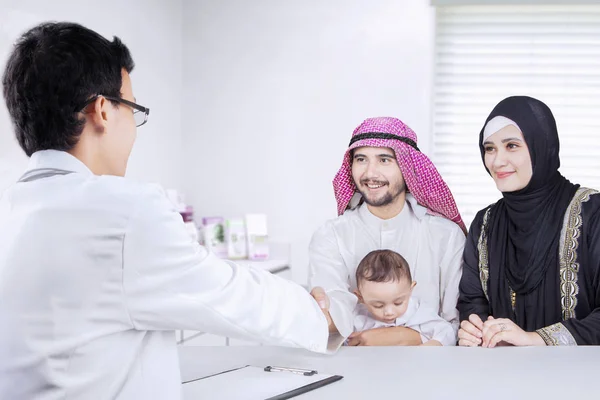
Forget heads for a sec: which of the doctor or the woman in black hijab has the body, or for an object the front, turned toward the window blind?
the doctor

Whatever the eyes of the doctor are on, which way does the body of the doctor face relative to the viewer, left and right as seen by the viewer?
facing away from the viewer and to the right of the viewer

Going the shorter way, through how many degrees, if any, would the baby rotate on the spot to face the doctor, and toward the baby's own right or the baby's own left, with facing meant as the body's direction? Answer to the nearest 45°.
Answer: approximately 45° to the baby's own right

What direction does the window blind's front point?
toward the camera

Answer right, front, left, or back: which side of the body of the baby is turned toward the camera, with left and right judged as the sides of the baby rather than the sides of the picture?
front

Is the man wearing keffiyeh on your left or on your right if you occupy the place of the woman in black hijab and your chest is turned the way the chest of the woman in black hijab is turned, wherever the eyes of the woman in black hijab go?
on your right

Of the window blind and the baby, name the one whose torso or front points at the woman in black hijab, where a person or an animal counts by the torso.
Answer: the window blind

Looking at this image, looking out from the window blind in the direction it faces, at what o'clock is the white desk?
The white desk is roughly at 12 o'clock from the window blind.

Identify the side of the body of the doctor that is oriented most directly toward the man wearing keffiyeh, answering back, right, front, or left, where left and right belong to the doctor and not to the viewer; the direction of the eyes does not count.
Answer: front

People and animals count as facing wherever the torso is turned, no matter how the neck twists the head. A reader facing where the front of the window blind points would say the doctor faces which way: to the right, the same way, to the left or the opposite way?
the opposite way

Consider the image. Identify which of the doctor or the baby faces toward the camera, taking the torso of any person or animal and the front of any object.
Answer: the baby

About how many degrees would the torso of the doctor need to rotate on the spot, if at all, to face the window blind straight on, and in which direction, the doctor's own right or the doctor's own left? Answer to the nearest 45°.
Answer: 0° — they already face it

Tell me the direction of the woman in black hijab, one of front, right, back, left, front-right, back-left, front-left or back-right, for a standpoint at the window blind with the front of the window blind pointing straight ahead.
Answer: front

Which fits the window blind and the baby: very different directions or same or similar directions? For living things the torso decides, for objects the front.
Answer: same or similar directions

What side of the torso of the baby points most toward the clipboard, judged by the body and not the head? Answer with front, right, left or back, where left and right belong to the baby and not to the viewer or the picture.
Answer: front

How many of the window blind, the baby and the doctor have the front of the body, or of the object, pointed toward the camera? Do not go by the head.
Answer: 2

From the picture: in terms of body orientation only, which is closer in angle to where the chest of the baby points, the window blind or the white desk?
the white desk

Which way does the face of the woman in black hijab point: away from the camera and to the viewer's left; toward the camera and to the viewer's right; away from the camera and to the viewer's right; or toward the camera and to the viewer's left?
toward the camera and to the viewer's left

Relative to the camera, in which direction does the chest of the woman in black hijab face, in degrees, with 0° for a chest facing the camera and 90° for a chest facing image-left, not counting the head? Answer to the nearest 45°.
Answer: approximately 45°

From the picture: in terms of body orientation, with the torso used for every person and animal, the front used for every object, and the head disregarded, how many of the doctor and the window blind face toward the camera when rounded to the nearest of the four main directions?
1
